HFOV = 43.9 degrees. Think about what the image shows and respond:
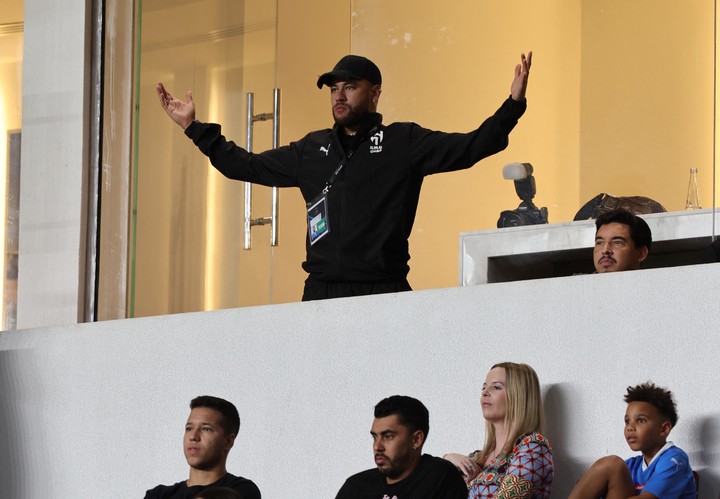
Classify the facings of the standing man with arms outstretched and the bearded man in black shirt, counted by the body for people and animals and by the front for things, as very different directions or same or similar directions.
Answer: same or similar directions

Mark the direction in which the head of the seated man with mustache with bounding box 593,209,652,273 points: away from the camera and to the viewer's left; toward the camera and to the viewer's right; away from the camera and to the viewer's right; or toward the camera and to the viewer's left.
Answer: toward the camera and to the viewer's left

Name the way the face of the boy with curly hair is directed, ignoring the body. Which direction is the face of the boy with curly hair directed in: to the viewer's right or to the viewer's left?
to the viewer's left

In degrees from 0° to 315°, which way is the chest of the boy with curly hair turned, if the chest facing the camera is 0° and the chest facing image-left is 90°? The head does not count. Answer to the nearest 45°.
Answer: approximately 45°

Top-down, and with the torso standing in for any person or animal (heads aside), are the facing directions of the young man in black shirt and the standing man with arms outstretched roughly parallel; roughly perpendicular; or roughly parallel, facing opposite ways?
roughly parallel

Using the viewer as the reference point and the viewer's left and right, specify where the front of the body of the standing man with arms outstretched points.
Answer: facing the viewer and to the left of the viewer

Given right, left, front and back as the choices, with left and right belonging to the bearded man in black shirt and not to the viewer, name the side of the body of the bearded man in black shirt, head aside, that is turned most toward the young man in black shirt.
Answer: right

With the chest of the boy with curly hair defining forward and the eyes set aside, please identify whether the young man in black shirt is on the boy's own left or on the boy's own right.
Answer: on the boy's own right
